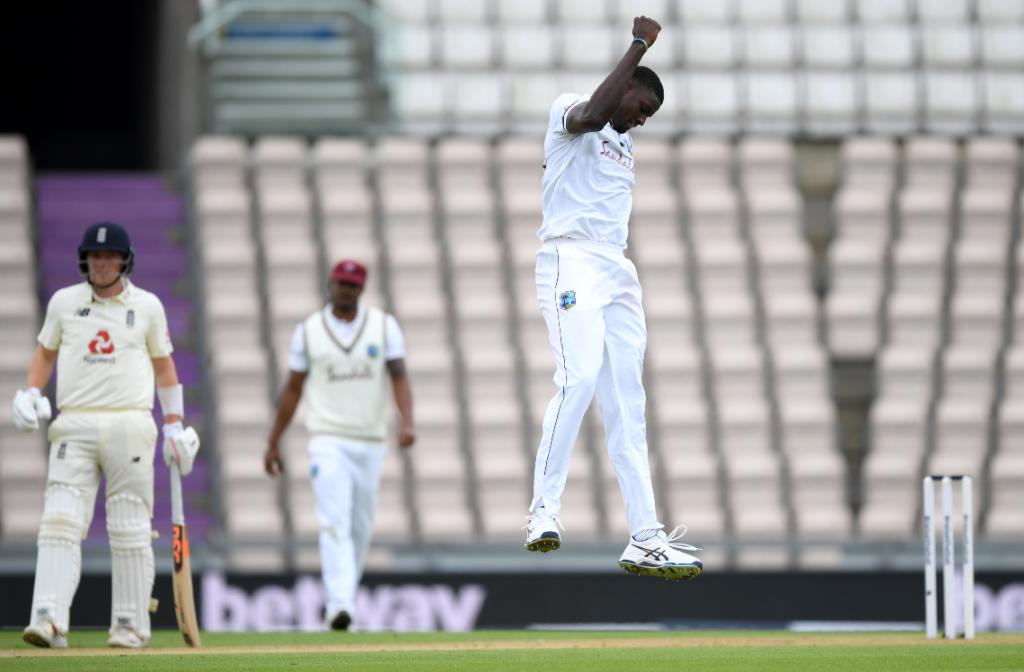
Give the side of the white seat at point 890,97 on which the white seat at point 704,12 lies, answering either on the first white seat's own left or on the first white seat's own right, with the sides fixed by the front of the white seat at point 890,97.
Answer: on the first white seat's own right

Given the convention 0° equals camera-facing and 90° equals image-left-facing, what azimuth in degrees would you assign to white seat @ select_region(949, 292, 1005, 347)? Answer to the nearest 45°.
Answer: approximately 0°

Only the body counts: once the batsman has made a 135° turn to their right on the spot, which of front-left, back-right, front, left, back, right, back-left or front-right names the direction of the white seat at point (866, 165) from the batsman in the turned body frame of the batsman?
right

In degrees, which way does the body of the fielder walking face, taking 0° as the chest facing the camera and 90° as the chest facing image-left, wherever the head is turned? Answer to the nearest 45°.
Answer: approximately 0°

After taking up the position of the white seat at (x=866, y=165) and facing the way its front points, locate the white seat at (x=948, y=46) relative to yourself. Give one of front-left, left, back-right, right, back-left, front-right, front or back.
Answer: back-left

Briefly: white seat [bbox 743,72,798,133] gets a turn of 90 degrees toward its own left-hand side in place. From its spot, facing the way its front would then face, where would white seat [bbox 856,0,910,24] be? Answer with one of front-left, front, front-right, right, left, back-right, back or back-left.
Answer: front-left

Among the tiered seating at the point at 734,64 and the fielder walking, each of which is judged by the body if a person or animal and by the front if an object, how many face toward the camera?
2
